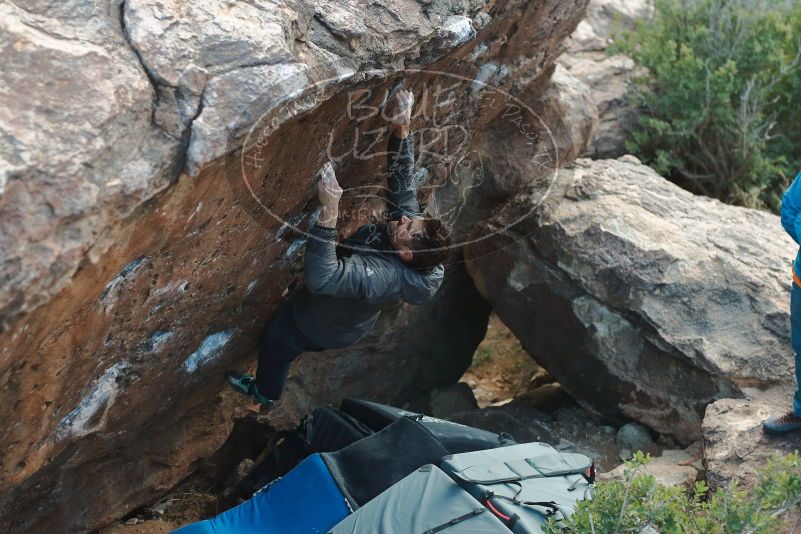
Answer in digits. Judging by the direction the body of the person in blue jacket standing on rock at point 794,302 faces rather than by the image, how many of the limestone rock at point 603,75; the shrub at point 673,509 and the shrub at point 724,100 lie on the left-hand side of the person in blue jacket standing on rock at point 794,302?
1

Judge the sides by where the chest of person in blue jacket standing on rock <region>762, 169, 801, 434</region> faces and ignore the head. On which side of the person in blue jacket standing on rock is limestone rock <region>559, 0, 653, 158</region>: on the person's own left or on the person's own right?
on the person's own right

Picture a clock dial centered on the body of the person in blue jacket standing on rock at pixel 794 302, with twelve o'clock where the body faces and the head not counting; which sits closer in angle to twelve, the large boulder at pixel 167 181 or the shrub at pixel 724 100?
the large boulder

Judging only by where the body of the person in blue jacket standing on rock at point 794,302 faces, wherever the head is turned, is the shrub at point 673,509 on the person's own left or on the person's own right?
on the person's own left

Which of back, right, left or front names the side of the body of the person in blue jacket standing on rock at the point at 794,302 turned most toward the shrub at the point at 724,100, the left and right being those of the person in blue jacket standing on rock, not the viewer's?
right

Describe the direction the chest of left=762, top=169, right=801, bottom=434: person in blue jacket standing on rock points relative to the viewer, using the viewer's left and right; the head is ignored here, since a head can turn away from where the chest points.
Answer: facing to the left of the viewer

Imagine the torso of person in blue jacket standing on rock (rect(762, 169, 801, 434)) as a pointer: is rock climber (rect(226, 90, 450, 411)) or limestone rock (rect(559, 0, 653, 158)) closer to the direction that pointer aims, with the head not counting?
the rock climber

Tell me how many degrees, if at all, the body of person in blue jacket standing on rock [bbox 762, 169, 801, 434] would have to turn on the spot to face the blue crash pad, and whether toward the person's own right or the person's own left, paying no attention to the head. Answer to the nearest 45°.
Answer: approximately 45° to the person's own left

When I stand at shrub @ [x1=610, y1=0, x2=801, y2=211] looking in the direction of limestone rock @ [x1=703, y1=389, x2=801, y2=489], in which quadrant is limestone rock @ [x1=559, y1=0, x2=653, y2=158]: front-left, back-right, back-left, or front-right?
back-right

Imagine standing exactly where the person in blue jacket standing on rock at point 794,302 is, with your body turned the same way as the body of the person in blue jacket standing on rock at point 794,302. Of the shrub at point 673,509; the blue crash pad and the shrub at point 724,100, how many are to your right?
1
